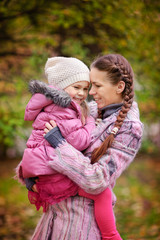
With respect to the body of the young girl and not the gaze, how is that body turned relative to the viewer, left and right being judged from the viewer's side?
facing to the right of the viewer

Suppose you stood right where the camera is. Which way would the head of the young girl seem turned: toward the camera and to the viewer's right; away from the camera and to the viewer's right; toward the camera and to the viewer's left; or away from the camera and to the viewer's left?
toward the camera and to the viewer's right

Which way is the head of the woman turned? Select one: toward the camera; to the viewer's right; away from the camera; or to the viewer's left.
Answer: to the viewer's left
